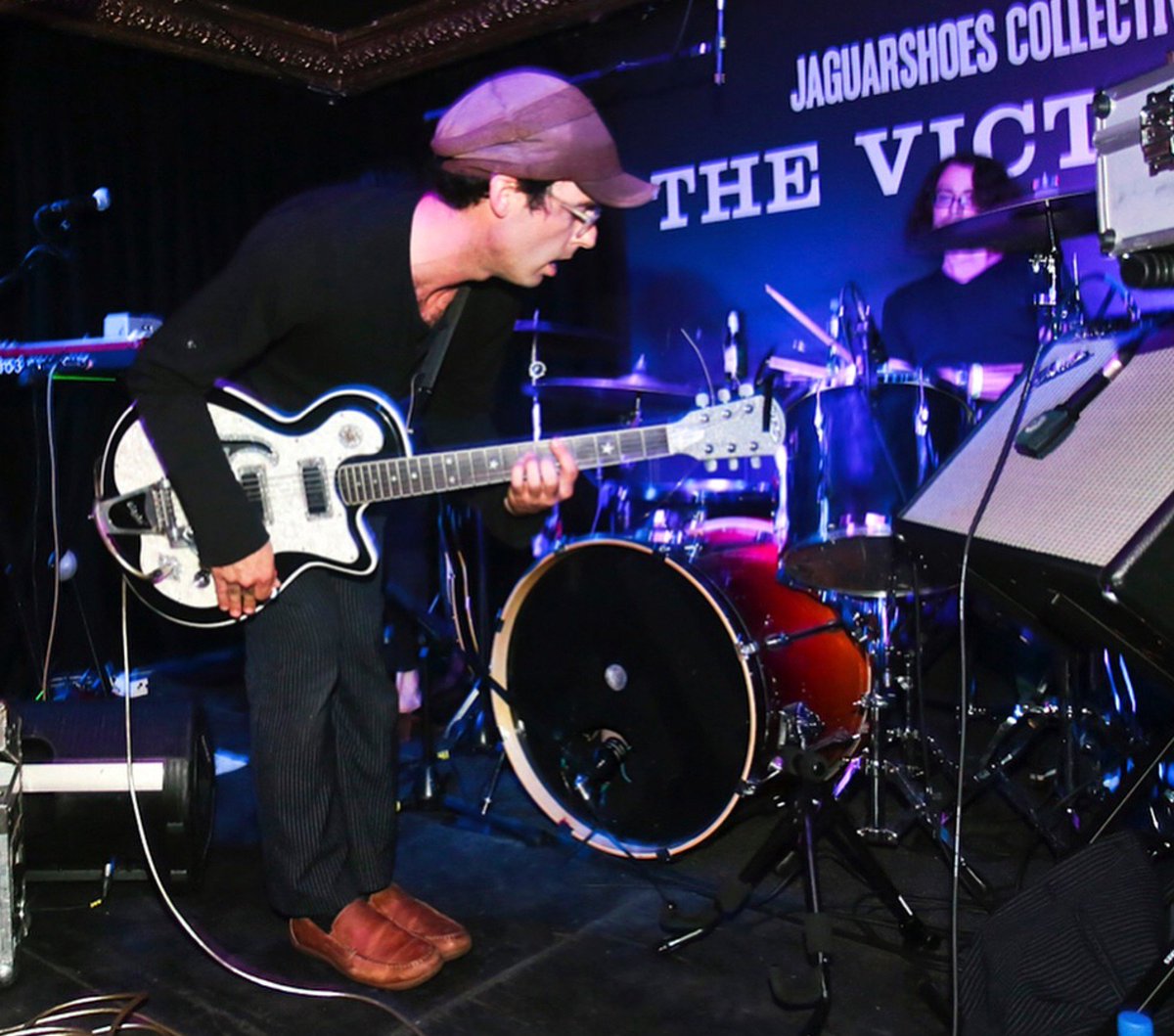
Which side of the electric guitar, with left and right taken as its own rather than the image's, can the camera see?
front

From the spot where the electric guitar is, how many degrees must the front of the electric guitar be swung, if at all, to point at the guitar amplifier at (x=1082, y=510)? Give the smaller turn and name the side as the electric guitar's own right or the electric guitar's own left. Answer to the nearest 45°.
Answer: approximately 45° to the electric guitar's own left

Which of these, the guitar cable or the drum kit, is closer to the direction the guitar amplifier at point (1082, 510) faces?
the guitar cable

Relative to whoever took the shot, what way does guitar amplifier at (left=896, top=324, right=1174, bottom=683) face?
facing the viewer and to the left of the viewer

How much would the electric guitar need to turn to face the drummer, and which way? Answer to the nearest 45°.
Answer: approximately 135° to its left

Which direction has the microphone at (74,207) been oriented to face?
to the viewer's right

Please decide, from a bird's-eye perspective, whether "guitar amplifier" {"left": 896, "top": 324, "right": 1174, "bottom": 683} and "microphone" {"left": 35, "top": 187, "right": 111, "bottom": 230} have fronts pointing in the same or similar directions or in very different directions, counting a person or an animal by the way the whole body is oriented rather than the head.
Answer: very different directions

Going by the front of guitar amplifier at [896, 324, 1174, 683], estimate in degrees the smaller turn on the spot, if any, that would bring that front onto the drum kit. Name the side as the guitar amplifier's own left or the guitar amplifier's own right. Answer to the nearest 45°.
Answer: approximately 90° to the guitar amplifier's own right

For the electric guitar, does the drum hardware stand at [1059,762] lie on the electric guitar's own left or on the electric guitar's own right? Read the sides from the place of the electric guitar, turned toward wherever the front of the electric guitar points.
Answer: on the electric guitar's own left

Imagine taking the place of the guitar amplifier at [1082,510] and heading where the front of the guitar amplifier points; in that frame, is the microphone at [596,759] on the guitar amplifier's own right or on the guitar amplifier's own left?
on the guitar amplifier's own right

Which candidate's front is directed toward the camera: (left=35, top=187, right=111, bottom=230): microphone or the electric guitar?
the electric guitar

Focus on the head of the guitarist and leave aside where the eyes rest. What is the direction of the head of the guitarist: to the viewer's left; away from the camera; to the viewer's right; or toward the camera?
to the viewer's right

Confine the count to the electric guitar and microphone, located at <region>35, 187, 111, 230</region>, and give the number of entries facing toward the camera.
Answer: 1
